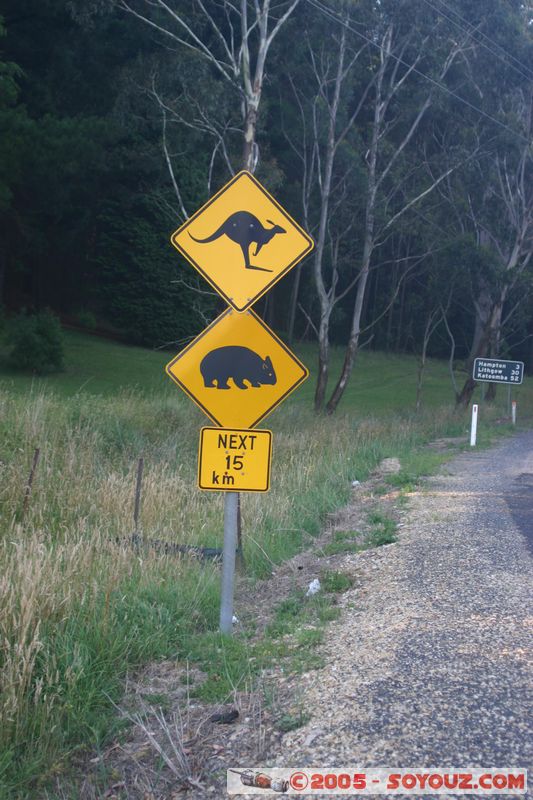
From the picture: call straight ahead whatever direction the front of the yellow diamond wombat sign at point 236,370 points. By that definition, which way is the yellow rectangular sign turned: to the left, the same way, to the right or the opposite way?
the same way

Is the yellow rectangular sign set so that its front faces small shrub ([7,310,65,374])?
no

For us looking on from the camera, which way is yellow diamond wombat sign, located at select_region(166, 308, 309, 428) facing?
facing the viewer

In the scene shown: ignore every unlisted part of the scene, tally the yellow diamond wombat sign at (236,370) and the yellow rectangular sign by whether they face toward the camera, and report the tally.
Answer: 2

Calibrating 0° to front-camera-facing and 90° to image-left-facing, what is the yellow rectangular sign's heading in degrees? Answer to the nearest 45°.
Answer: approximately 0°

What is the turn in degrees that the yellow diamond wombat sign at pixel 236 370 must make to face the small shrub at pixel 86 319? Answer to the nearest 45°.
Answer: approximately 180°

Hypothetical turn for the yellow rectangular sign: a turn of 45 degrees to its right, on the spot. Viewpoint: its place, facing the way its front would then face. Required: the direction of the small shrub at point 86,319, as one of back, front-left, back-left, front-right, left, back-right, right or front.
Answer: back-right
